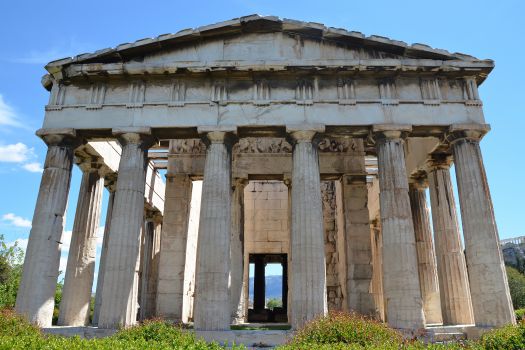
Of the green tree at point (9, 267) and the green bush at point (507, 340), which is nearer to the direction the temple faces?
the green bush

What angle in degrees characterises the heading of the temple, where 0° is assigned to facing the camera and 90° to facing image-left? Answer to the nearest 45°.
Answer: approximately 0°

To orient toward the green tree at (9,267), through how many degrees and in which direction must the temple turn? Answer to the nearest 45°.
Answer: approximately 135° to its right
